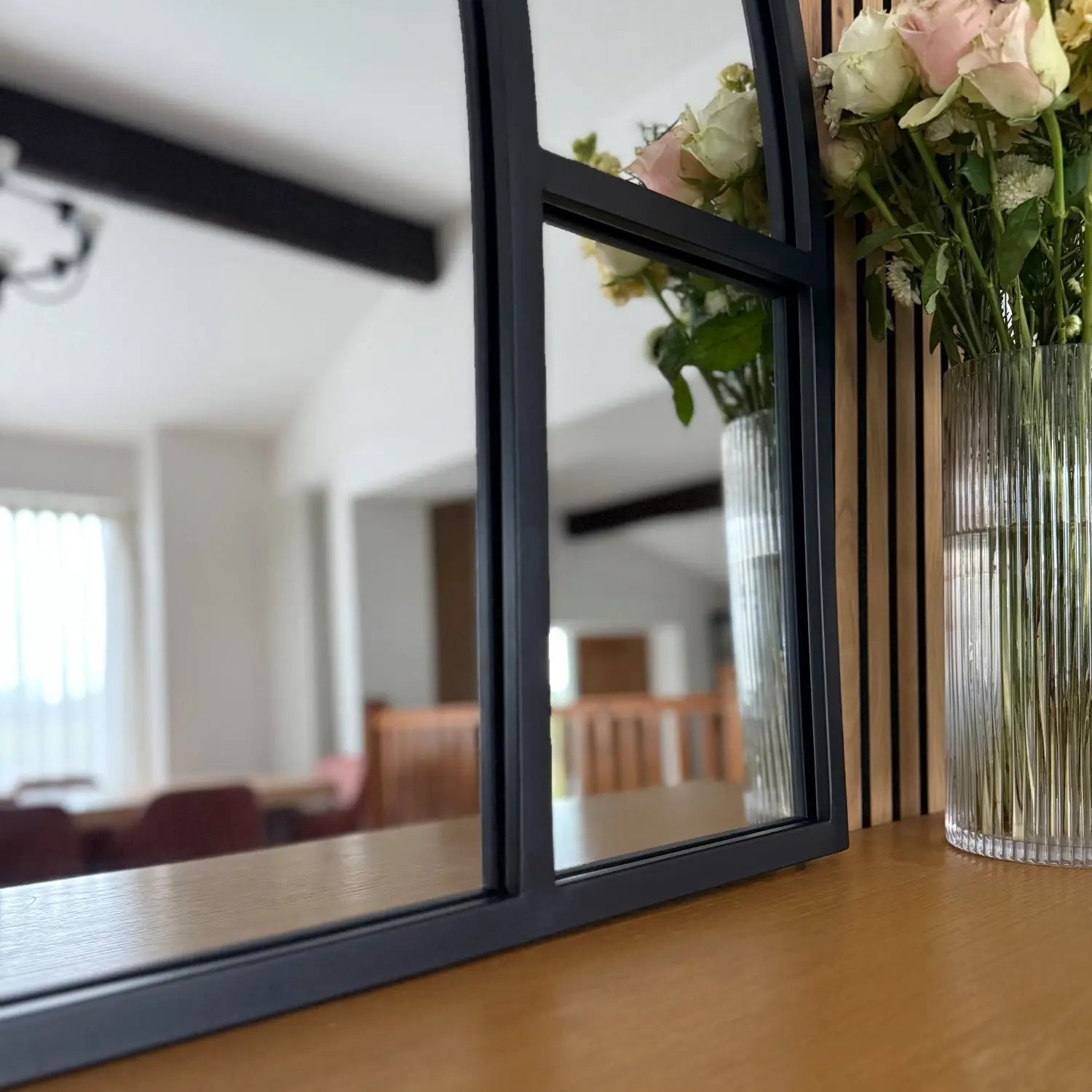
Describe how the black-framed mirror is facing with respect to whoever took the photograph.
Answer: facing the viewer and to the right of the viewer
